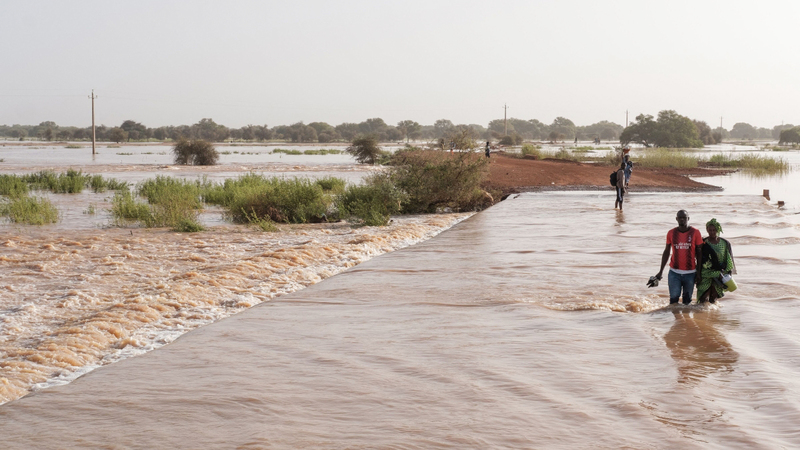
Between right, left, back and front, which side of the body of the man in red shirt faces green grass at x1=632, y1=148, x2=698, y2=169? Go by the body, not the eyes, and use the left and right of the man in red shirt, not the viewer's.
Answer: back

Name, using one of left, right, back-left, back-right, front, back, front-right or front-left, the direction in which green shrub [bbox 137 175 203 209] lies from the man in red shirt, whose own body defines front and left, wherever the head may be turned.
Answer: back-right

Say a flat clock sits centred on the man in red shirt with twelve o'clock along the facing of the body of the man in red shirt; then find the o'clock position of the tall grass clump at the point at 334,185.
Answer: The tall grass clump is roughly at 5 o'clock from the man in red shirt.

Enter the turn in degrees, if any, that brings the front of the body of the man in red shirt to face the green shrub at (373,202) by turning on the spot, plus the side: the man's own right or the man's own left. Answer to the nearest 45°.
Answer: approximately 135° to the man's own right

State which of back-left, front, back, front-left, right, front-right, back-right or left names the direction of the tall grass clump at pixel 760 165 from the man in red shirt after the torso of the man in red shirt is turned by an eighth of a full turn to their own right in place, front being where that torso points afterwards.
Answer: back-right

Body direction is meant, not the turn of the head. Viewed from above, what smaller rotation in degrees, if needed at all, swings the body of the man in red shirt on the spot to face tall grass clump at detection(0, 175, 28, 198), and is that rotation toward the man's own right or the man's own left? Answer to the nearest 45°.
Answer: approximately 135° to the man's own right

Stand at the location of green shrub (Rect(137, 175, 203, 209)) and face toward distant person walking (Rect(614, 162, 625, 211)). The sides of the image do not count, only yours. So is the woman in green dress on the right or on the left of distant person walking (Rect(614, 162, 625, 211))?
right

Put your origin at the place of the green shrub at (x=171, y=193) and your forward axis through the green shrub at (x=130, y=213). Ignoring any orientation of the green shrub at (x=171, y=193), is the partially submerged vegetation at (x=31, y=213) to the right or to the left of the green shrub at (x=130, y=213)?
right

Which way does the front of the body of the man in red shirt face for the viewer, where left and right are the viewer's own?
facing the viewer

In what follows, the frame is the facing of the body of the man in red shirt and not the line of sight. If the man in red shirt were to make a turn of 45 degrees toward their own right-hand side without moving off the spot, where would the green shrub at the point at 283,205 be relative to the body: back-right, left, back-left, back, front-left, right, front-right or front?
right

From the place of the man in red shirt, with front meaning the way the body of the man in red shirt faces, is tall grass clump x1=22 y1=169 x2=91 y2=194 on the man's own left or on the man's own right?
on the man's own right

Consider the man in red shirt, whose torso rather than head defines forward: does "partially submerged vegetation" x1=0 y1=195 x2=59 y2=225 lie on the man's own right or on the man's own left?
on the man's own right
